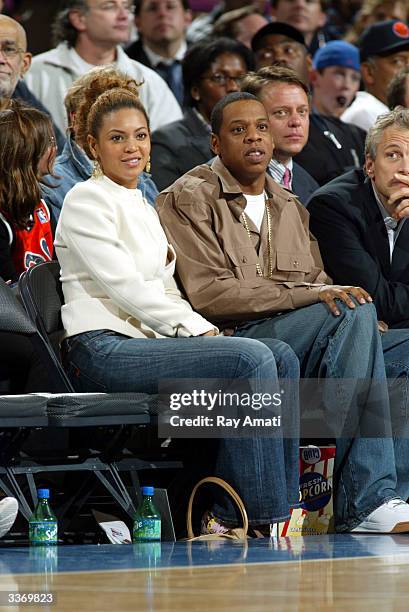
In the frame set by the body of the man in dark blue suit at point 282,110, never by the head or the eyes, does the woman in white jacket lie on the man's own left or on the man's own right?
on the man's own right

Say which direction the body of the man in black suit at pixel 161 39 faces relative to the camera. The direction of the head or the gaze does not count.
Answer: toward the camera

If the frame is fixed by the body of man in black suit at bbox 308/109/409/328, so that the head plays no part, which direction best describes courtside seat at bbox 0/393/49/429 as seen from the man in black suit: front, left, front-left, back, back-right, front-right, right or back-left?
right

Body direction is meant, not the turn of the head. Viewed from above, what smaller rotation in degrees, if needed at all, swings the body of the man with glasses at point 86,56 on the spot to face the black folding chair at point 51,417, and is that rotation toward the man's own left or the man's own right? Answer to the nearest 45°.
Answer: approximately 45° to the man's own right

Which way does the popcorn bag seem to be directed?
toward the camera

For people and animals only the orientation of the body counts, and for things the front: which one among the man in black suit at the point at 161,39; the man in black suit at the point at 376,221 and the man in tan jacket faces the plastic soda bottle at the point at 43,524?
the man in black suit at the point at 161,39

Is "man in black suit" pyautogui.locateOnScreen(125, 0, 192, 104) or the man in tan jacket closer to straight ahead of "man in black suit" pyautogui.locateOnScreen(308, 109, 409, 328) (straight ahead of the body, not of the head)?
the man in tan jacket

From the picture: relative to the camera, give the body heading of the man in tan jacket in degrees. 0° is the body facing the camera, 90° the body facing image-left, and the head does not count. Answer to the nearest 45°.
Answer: approximately 315°
